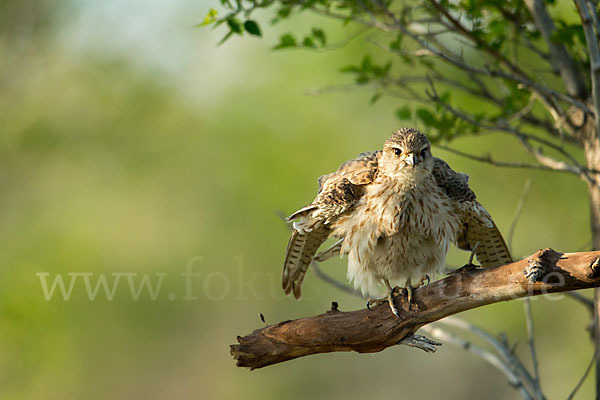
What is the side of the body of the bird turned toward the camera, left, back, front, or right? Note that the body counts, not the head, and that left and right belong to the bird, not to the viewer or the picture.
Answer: front

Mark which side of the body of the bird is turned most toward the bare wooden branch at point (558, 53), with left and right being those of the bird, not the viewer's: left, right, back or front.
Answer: left
